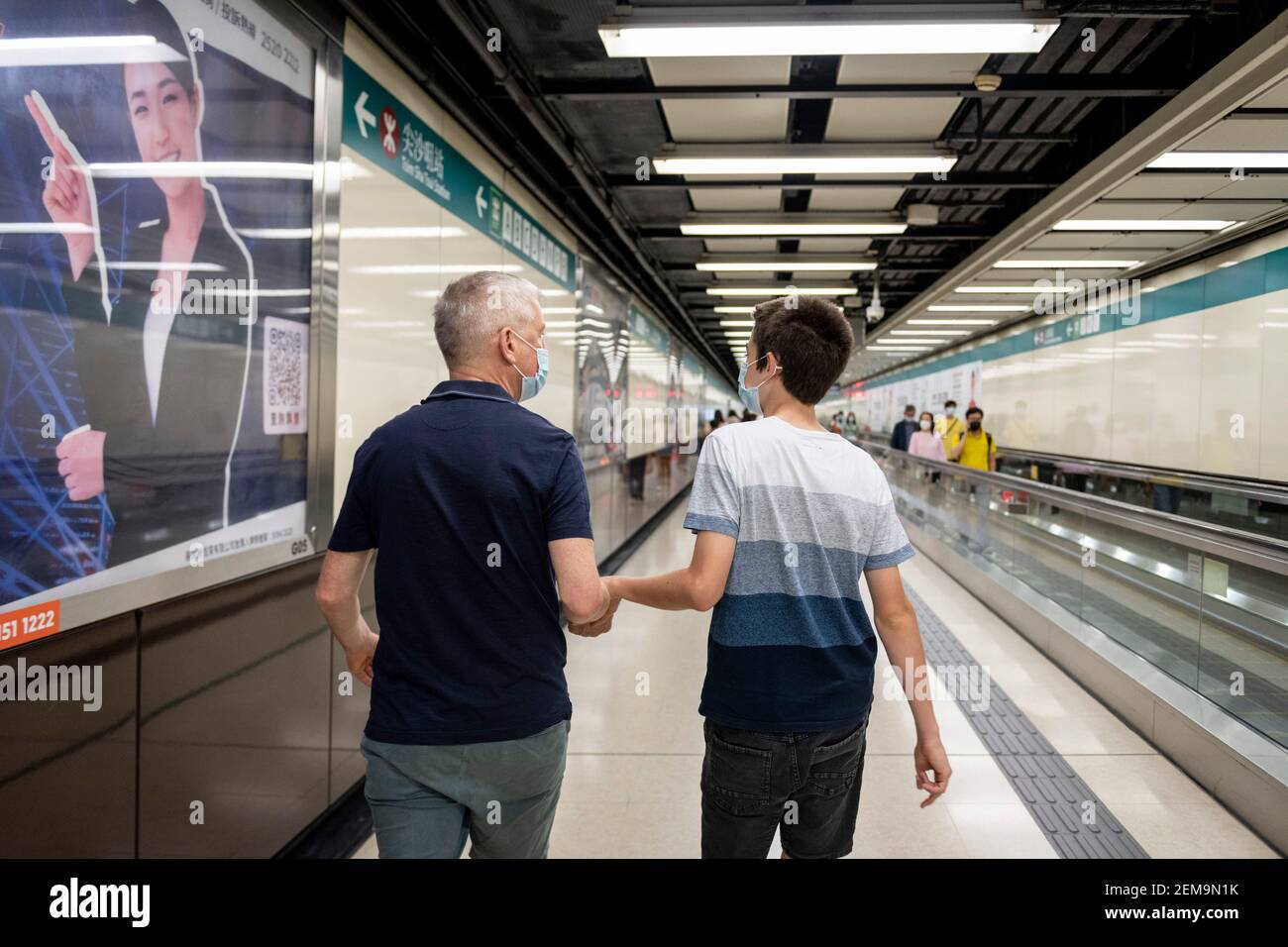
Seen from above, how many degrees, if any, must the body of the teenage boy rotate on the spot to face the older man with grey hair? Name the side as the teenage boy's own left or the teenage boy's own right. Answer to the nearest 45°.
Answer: approximately 135° to the teenage boy's own left

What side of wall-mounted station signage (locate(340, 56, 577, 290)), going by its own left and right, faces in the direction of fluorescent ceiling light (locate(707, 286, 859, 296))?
left

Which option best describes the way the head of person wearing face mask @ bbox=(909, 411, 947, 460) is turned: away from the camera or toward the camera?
toward the camera

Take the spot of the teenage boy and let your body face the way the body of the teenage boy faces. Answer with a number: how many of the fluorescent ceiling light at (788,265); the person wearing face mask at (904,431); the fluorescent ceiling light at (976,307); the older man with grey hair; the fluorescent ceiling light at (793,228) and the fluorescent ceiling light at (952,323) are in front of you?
5

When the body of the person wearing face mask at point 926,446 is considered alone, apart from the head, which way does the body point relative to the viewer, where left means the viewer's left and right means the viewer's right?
facing the viewer

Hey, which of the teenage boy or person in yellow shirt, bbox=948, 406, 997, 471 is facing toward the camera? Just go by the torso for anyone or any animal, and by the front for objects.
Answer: the person in yellow shirt

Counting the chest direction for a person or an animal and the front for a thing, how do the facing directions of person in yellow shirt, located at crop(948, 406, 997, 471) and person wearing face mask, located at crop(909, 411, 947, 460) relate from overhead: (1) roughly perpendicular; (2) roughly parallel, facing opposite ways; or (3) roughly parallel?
roughly parallel

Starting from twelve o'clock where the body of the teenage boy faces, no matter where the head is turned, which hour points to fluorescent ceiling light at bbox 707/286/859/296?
The fluorescent ceiling light is roughly at 12 o'clock from the teenage boy.

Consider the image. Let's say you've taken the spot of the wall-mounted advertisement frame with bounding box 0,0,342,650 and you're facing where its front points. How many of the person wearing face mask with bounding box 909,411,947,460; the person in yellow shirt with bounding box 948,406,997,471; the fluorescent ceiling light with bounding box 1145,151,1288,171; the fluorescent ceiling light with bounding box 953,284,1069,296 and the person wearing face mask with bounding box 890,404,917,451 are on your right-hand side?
0

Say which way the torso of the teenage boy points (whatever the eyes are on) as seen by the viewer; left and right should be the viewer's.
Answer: facing away from the viewer

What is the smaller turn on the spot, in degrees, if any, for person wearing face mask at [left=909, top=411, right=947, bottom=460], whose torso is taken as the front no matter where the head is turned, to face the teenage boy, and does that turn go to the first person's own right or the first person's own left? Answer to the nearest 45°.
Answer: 0° — they already face them

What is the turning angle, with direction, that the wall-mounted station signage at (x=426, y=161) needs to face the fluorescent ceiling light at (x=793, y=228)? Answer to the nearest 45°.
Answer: approximately 90° to its left

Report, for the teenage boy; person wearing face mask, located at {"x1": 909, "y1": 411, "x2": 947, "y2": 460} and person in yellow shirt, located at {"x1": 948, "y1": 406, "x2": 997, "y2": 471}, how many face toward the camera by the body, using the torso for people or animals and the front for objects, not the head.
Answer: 2

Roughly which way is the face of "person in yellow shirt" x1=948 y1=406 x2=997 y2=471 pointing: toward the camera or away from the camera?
toward the camera

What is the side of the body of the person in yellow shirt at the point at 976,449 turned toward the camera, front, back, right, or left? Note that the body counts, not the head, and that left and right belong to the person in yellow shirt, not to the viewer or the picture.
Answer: front

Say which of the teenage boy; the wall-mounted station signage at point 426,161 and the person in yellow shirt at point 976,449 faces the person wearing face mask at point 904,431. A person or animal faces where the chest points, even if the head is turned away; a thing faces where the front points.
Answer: the teenage boy

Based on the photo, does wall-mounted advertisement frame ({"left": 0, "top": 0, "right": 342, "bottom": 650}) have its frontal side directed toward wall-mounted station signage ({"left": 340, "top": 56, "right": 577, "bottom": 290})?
no

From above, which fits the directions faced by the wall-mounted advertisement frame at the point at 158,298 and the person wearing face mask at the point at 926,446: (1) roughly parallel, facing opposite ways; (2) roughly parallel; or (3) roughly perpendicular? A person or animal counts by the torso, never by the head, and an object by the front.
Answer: roughly perpendicular

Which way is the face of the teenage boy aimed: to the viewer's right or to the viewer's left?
to the viewer's left
